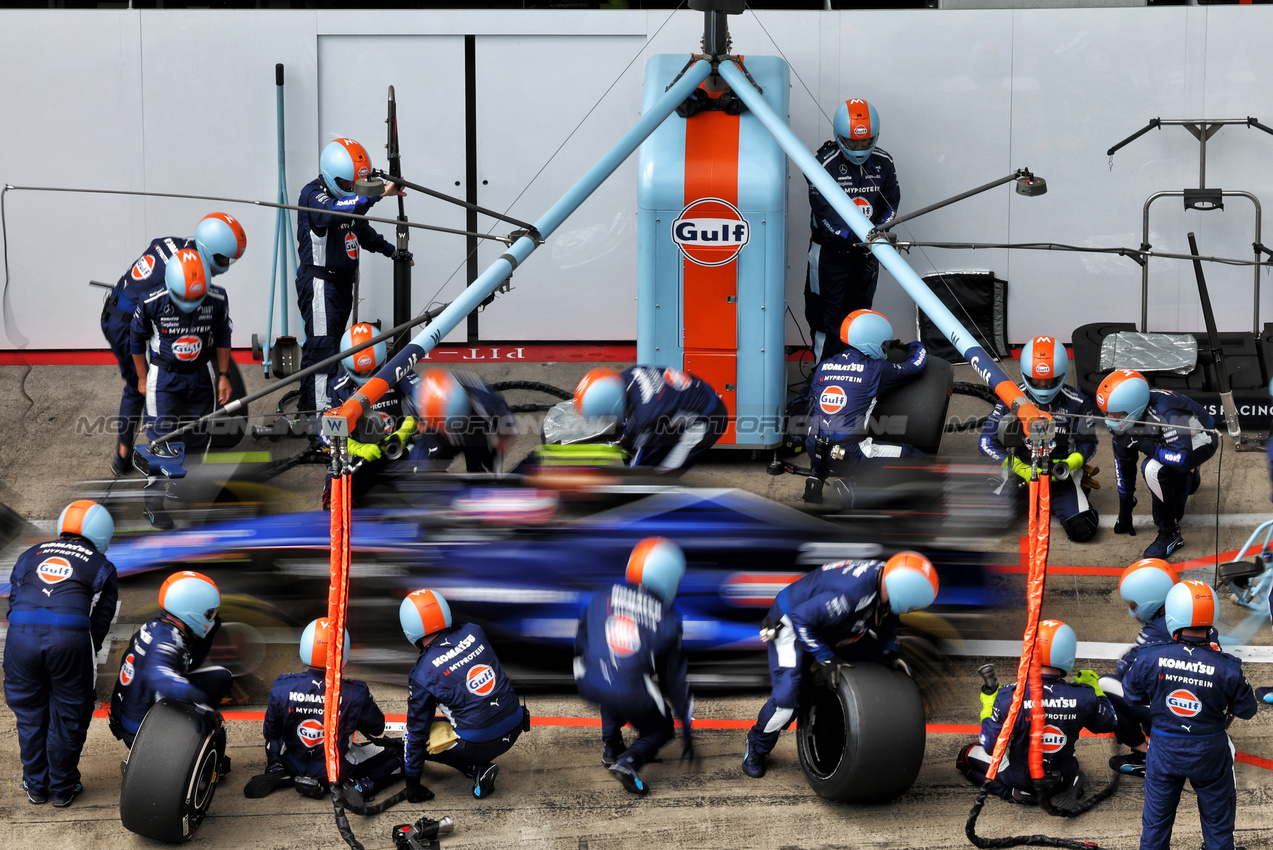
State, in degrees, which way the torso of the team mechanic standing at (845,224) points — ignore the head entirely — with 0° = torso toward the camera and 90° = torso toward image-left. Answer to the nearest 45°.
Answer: approximately 0°

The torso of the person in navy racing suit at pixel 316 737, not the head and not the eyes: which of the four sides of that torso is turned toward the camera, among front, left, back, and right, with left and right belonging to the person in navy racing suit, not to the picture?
back

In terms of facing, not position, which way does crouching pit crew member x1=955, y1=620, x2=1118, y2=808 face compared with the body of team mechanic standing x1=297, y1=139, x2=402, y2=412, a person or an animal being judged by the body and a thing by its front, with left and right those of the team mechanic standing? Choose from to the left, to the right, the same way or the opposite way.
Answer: to the left

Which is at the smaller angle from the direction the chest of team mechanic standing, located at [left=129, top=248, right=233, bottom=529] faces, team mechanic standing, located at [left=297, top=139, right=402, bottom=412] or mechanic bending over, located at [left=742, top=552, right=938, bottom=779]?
the mechanic bending over

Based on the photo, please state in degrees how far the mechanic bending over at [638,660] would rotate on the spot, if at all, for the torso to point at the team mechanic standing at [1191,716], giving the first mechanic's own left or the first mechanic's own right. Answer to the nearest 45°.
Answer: approximately 45° to the first mechanic's own right

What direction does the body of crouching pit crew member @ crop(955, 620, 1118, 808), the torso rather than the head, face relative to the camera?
away from the camera

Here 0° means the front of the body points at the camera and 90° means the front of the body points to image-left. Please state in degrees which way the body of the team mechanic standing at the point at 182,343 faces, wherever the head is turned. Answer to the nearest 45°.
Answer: approximately 0°

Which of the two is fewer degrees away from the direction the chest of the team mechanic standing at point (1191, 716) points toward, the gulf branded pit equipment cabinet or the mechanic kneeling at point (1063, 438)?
the mechanic kneeling

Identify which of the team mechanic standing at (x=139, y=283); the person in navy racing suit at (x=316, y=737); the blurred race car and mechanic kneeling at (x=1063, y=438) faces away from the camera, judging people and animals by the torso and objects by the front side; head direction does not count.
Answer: the person in navy racing suit
